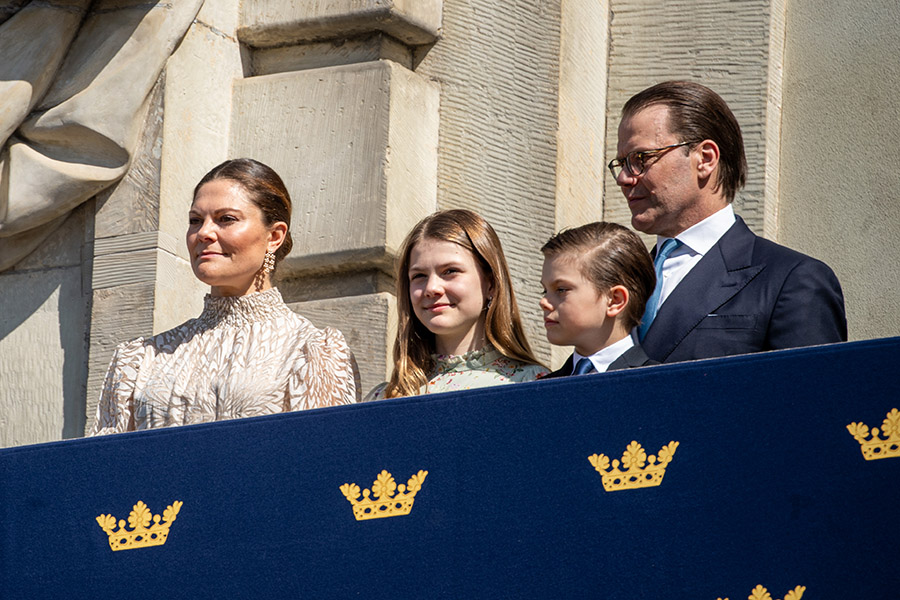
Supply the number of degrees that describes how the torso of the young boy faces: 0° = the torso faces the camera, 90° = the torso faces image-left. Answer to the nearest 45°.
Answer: approximately 45°

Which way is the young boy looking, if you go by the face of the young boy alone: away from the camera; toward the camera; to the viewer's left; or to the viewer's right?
to the viewer's left

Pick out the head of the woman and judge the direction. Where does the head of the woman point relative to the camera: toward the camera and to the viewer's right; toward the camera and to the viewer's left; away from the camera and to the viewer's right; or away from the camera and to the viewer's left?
toward the camera and to the viewer's left

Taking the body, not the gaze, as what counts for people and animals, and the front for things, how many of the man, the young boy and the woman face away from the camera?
0

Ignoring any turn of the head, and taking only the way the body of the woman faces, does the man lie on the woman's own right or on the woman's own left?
on the woman's own left

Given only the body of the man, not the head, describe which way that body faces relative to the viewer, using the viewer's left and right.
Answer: facing the viewer and to the left of the viewer

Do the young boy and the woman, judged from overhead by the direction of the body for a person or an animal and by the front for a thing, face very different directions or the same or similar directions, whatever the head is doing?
same or similar directions

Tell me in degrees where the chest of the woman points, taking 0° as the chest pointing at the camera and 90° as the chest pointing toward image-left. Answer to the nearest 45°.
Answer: approximately 45°

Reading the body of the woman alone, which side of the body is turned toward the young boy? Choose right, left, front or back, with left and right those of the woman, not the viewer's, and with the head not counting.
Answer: left

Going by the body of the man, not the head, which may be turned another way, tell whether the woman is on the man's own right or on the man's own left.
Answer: on the man's own right

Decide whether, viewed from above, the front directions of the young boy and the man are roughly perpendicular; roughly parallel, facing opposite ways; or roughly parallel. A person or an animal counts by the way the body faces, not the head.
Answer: roughly parallel

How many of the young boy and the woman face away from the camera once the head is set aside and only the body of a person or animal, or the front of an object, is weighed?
0

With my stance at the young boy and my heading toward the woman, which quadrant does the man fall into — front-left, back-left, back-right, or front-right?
back-right
